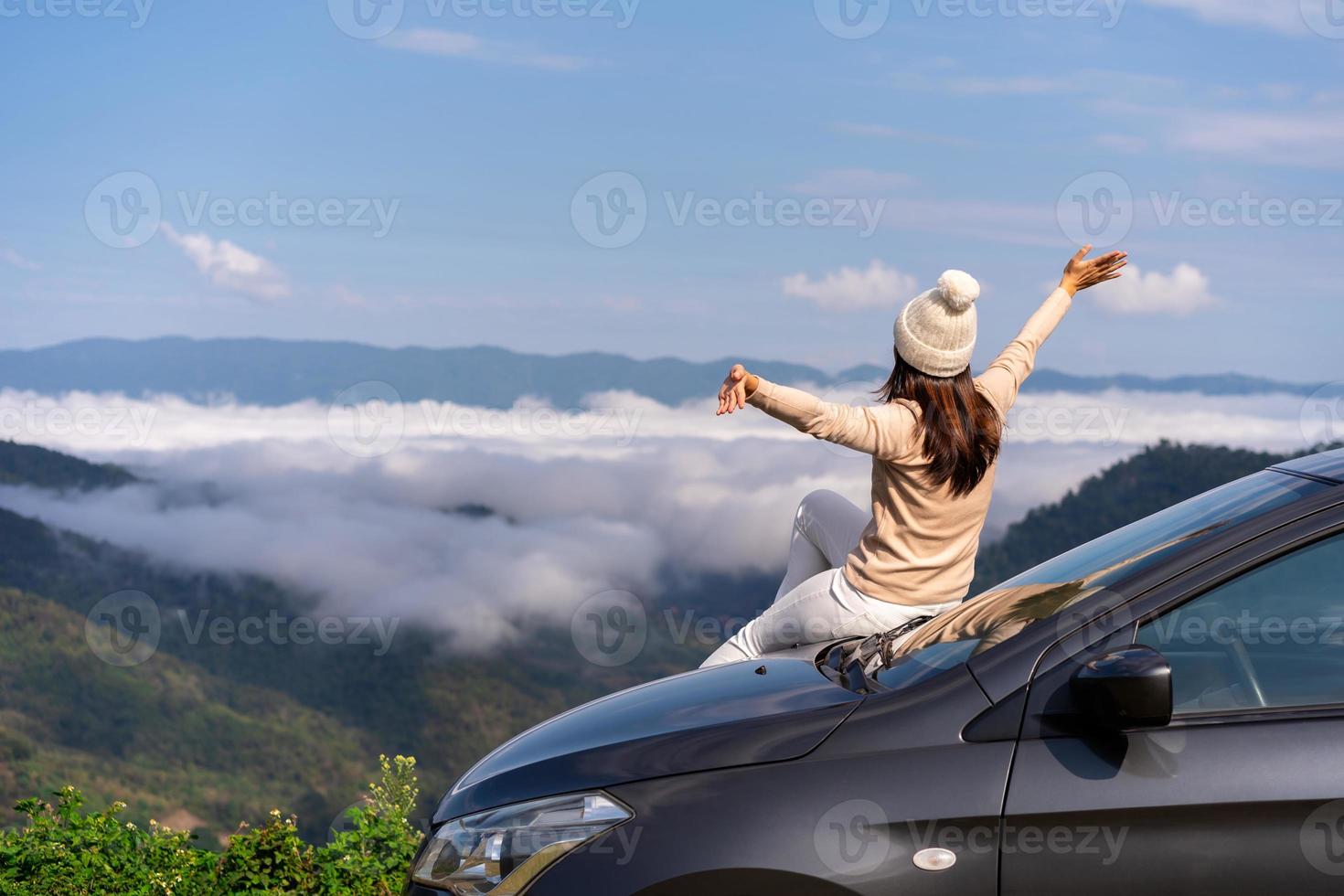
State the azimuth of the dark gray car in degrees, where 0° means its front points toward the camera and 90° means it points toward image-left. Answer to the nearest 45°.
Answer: approximately 90°

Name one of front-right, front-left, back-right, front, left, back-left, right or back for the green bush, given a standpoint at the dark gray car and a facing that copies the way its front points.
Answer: front-right

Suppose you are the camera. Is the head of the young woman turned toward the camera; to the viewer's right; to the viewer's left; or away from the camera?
away from the camera

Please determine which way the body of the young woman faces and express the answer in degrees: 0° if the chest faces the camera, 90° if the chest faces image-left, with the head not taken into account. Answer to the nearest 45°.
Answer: approximately 135°
